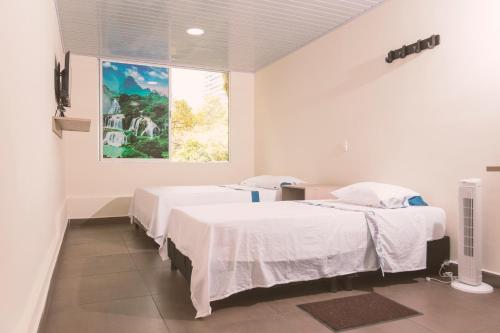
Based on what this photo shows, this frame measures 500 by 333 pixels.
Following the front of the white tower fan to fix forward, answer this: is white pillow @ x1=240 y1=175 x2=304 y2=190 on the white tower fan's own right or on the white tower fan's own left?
on the white tower fan's own right

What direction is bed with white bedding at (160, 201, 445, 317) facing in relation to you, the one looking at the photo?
facing the viewer and to the left of the viewer

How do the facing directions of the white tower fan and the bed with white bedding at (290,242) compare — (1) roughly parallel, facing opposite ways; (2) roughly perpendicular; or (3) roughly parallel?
roughly parallel

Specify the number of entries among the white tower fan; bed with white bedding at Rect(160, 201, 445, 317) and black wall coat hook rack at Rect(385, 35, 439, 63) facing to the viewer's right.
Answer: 0

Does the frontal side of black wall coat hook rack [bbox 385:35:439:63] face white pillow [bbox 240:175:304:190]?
no

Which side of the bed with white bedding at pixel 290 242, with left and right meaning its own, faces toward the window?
right

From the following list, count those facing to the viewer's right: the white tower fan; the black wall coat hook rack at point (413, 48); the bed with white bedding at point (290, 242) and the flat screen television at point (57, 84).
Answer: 1

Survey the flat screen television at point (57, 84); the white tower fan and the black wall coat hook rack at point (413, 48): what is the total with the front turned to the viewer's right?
1

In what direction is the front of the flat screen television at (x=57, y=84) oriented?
to the viewer's right

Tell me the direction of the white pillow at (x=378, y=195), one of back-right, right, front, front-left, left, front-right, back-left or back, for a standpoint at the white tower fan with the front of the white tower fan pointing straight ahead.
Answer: back-right

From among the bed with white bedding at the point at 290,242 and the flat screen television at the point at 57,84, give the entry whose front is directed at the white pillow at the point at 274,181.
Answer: the flat screen television

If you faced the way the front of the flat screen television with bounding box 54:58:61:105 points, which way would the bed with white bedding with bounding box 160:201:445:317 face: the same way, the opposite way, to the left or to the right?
the opposite way

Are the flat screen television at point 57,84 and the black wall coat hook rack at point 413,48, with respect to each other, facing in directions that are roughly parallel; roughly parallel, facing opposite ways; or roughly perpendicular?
roughly parallel, facing opposite ways

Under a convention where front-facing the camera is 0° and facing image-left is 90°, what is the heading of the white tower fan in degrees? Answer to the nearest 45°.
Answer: approximately 45°

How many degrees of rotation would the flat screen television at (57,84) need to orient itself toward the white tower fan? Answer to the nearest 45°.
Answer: approximately 45° to its right
